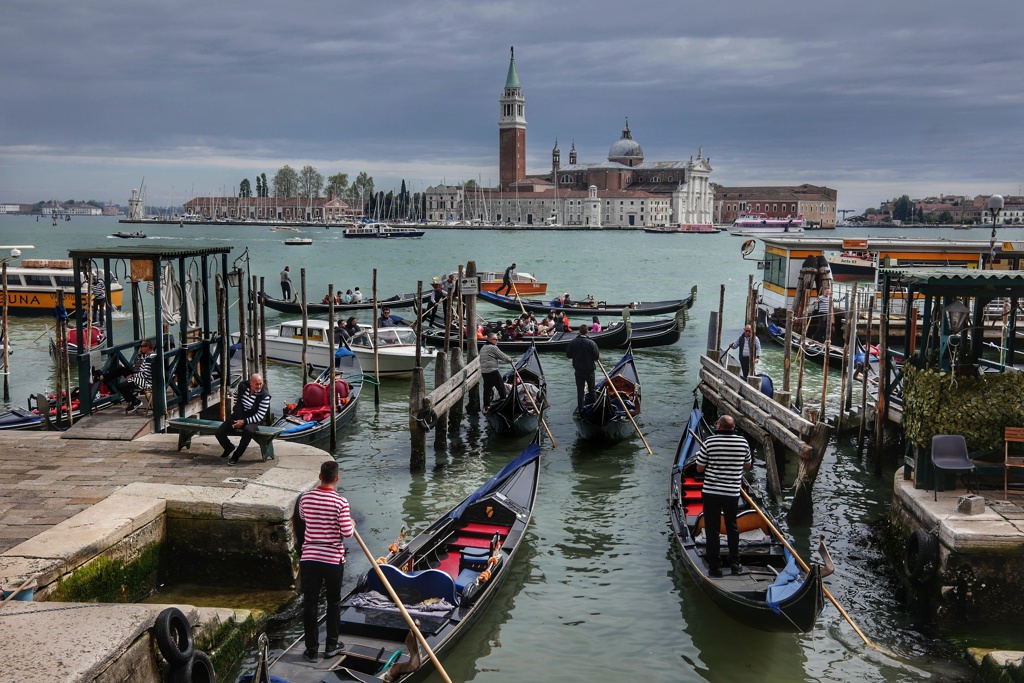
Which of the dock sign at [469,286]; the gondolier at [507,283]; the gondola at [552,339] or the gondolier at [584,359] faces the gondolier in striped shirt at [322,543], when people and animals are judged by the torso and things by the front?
the dock sign

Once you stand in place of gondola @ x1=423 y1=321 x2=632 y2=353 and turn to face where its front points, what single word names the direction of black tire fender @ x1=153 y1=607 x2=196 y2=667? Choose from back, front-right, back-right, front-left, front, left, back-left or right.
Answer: right

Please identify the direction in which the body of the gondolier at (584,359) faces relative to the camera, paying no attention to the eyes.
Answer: away from the camera

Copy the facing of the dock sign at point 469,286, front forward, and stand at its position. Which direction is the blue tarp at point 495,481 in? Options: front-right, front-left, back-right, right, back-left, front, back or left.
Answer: front

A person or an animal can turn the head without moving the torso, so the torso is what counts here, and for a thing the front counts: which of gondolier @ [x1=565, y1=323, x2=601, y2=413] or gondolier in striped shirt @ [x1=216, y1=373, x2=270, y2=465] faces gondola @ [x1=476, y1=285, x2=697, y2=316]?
the gondolier

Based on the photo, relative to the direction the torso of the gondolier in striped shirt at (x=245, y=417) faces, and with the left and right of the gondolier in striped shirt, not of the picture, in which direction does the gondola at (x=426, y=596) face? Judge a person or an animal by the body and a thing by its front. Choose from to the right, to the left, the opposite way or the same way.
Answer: the opposite way

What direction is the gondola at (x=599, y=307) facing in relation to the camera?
to the viewer's right

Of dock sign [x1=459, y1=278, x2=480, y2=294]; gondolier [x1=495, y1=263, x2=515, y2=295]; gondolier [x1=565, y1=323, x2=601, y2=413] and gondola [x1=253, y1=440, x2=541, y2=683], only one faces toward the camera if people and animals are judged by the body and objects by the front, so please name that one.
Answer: the dock sign

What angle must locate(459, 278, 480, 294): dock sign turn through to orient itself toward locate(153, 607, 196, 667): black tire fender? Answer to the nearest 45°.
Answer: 0° — it already faces it

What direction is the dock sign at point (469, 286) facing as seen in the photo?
toward the camera

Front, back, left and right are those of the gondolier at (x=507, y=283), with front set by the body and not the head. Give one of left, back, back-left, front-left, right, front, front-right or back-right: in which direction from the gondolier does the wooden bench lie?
right

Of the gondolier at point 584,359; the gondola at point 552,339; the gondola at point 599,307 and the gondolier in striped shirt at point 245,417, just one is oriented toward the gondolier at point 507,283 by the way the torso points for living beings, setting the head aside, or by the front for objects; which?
the gondolier at point 584,359

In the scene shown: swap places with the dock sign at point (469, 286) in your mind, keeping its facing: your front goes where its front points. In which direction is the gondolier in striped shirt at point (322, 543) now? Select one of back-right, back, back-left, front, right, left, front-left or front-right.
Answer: front

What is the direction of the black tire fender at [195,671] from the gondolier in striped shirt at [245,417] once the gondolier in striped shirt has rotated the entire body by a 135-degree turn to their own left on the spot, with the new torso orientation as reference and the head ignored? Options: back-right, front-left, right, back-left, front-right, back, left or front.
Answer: right

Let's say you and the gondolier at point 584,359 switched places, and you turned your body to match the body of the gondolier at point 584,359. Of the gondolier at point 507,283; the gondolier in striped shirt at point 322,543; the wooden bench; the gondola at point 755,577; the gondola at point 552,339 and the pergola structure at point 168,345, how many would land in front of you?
2

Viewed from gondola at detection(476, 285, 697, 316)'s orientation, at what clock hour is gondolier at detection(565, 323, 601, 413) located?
The gondolier is roughly at 3 o'clock from the gondola.
